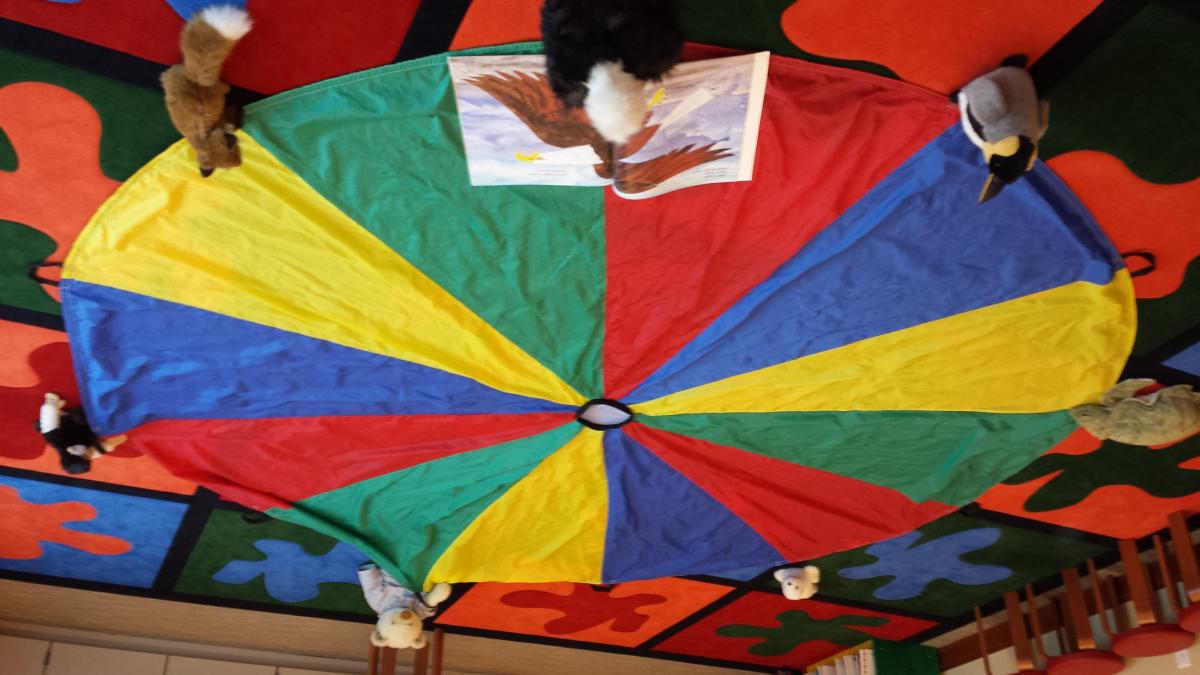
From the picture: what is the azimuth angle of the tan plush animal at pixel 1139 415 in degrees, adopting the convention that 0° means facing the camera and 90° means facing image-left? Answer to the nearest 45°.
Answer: approximately 90°

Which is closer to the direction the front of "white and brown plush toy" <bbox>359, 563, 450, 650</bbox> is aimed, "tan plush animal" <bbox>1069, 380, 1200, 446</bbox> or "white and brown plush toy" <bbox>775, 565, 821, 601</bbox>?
the tan plush animal

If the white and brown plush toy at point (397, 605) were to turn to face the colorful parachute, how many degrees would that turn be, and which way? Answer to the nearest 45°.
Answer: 0° — it already faces it

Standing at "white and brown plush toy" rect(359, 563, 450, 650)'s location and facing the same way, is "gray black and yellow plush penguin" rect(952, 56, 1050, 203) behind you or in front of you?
in front

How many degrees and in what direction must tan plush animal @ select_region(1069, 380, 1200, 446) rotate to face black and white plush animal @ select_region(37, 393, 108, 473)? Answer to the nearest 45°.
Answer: approximately 45° to its left

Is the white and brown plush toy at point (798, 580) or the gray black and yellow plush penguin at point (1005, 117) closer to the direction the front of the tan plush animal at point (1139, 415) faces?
the white and brown plush toy
